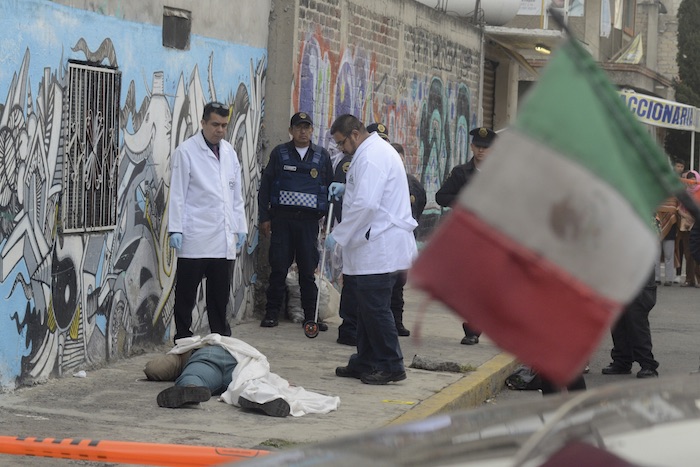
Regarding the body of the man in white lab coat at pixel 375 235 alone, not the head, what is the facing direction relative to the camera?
to the viewer's left

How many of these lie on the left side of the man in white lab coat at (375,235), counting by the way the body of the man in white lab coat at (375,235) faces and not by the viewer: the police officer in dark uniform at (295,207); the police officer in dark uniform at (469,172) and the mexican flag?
1

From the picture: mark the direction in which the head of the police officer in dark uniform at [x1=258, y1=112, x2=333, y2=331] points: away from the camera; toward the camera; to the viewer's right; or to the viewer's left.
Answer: toward the camera

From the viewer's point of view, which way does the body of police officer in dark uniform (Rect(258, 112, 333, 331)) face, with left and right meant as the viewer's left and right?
facing the viewer

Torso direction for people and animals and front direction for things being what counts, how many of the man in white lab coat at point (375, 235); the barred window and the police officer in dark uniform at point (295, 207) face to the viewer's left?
1

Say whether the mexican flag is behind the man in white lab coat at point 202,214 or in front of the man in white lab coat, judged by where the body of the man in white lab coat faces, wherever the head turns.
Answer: in front

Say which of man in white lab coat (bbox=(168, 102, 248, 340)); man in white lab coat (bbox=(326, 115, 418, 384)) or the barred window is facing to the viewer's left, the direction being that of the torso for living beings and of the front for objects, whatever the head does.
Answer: man in white lab coat (bbox=(326, 115, 418, 384))

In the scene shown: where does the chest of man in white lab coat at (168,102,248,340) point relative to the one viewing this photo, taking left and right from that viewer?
facing the viewer and to the right of the viewer

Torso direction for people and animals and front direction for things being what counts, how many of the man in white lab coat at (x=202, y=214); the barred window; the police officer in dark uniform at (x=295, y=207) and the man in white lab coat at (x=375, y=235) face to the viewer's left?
1

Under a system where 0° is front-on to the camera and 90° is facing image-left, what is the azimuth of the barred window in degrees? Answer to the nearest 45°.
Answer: approximately 315°

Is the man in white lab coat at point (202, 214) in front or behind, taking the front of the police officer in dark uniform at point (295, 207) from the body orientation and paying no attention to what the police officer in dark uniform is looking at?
in front

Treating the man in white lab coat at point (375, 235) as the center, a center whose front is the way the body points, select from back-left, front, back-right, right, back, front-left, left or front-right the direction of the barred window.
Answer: front

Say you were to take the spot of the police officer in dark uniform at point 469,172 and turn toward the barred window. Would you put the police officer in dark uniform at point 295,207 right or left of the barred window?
right
